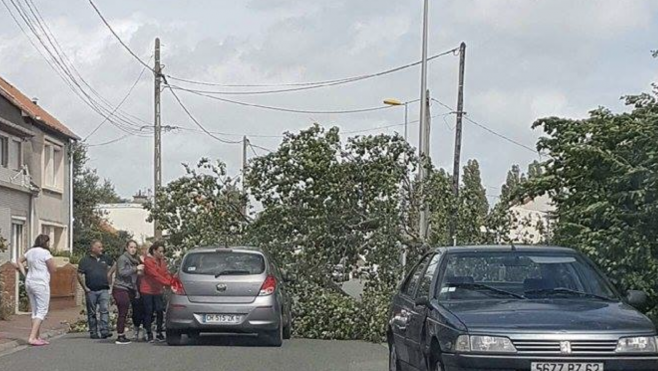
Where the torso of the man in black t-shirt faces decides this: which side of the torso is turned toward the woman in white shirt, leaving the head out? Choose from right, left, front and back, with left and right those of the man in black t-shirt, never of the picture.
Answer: right

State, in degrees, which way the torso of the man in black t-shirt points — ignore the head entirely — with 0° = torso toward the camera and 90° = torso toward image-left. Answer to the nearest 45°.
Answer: approximately 315°

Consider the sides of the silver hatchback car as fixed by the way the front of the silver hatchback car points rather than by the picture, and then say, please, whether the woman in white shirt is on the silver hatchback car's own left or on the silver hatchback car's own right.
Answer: on the silver hatchback car's own left

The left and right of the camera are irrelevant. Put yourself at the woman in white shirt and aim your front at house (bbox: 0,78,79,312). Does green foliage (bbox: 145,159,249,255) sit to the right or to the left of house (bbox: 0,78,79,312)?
right

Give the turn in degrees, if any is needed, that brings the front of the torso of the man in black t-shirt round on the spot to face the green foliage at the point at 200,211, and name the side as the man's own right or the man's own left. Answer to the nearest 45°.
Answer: approximately 90° to the man's own left

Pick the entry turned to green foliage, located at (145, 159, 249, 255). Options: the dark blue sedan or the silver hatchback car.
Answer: the silver hatchback car

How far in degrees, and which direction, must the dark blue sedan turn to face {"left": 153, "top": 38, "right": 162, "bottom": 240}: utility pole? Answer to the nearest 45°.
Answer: approximately 180°

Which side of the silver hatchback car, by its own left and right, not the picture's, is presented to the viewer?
back

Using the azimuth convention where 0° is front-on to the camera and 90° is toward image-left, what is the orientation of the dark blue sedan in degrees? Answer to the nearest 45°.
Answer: approximately 315°
